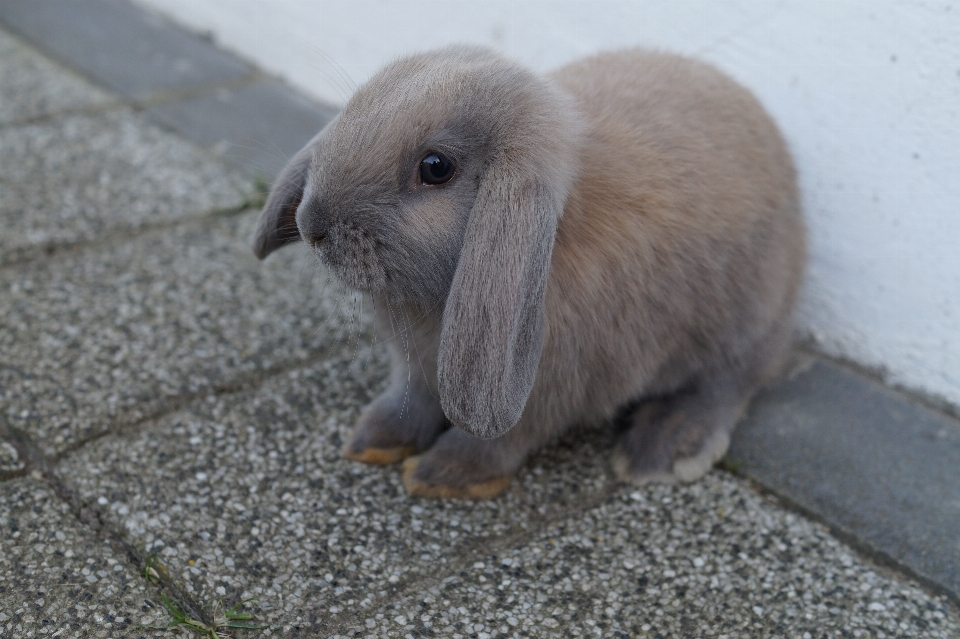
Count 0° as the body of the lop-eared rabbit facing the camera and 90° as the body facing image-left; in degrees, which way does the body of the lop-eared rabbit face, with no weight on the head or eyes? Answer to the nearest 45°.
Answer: approximately 45°
